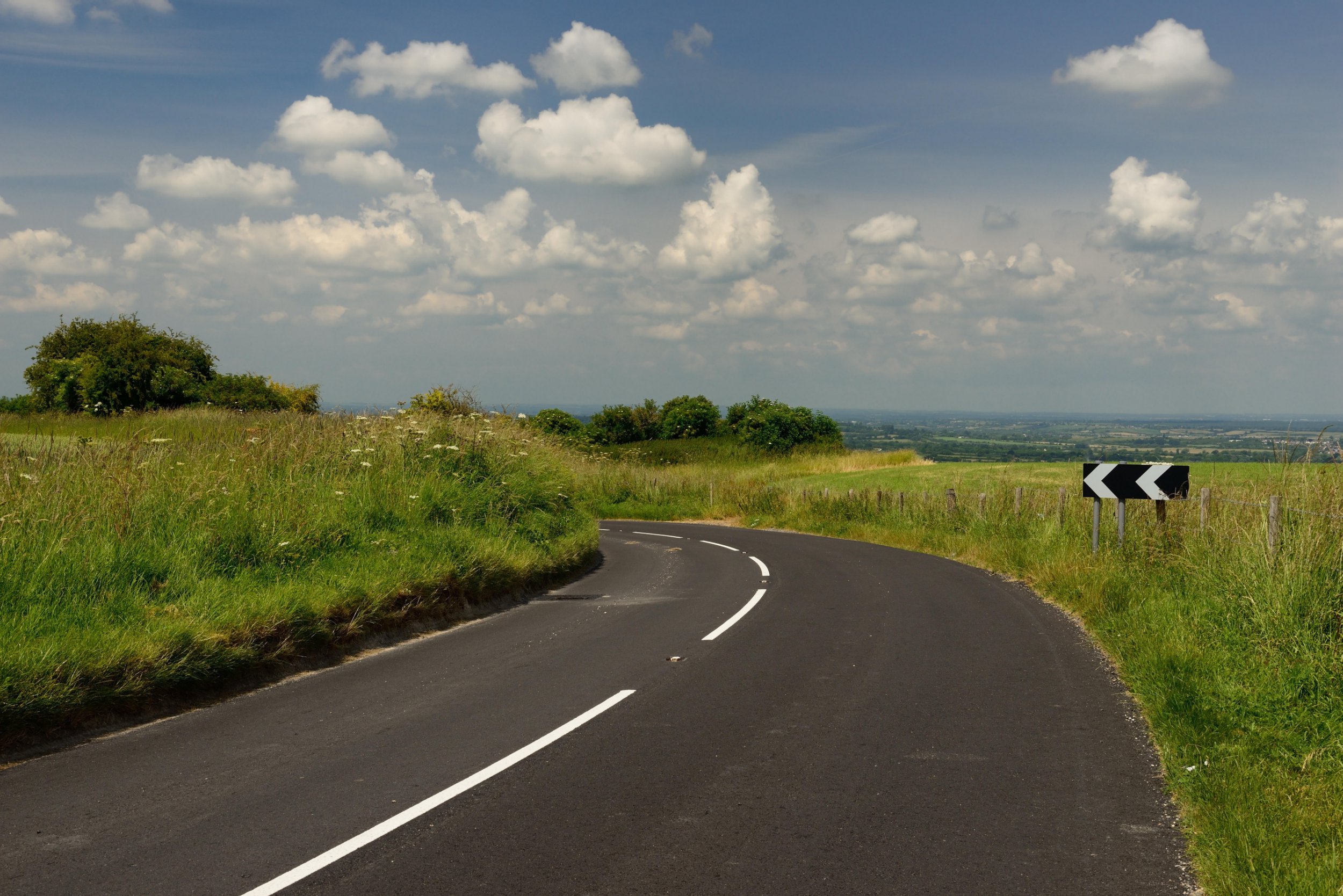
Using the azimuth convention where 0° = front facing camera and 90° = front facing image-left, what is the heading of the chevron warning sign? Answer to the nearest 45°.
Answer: approximately 0°

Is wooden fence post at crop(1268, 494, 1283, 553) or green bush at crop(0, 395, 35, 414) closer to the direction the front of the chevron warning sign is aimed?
the wooden fence post

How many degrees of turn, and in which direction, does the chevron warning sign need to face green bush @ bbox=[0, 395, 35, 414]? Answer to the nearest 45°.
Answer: approximately 90° to its right
